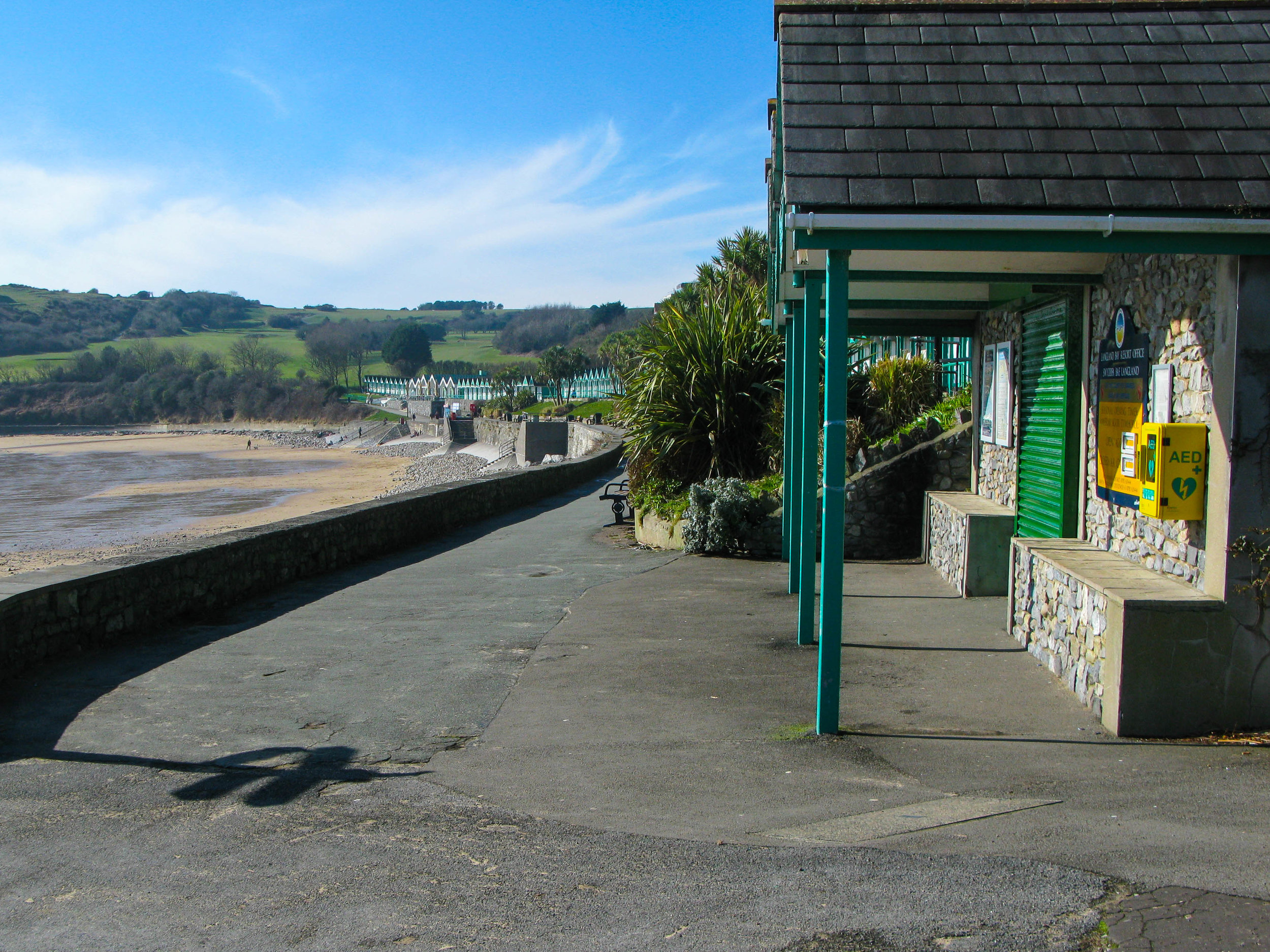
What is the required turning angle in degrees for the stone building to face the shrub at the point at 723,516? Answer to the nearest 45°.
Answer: approximately 45° to its right

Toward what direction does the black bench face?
to the viewer's left

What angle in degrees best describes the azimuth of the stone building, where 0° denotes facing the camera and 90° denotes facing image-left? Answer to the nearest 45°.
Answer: approximately 90°

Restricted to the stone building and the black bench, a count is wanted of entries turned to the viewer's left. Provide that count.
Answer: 2

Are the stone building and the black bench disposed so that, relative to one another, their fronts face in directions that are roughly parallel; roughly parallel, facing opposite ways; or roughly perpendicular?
roughly parallel

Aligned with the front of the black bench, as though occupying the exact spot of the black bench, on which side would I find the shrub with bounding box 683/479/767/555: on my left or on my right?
on my left

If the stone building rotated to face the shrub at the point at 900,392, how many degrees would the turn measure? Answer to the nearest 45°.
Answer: approximately 90° to its right

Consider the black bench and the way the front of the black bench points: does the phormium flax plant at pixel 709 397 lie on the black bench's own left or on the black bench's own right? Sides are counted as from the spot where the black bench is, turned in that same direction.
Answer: on the black bench's own left

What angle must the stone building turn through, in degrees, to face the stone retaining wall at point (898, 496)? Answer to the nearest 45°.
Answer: approximately 90° to its right
